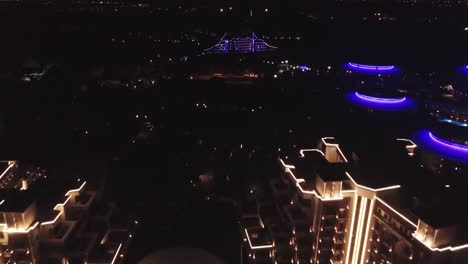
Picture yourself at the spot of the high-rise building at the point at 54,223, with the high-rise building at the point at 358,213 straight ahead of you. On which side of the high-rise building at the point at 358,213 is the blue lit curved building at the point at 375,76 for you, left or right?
left

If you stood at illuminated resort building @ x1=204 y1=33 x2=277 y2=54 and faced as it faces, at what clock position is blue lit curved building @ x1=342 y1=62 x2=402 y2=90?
The blue lit curved building is roughly at 11 o'clock from the illuminated resort building.

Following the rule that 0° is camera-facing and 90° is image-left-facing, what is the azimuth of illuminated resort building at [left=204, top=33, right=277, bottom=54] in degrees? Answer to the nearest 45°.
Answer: approximately 0°

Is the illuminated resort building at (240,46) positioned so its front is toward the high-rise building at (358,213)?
yes

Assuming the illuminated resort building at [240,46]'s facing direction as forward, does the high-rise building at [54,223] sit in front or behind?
in front
